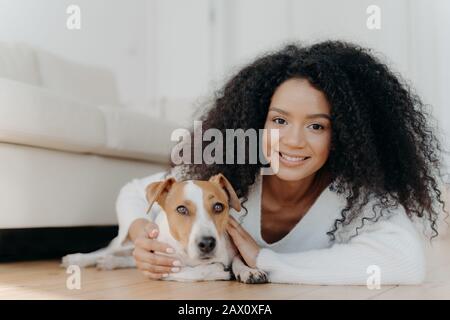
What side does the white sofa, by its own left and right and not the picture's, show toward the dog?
front

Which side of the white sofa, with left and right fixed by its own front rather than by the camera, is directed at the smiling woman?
front

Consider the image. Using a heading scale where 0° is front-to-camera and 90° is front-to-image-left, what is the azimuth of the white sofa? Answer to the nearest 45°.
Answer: approximately 315°
